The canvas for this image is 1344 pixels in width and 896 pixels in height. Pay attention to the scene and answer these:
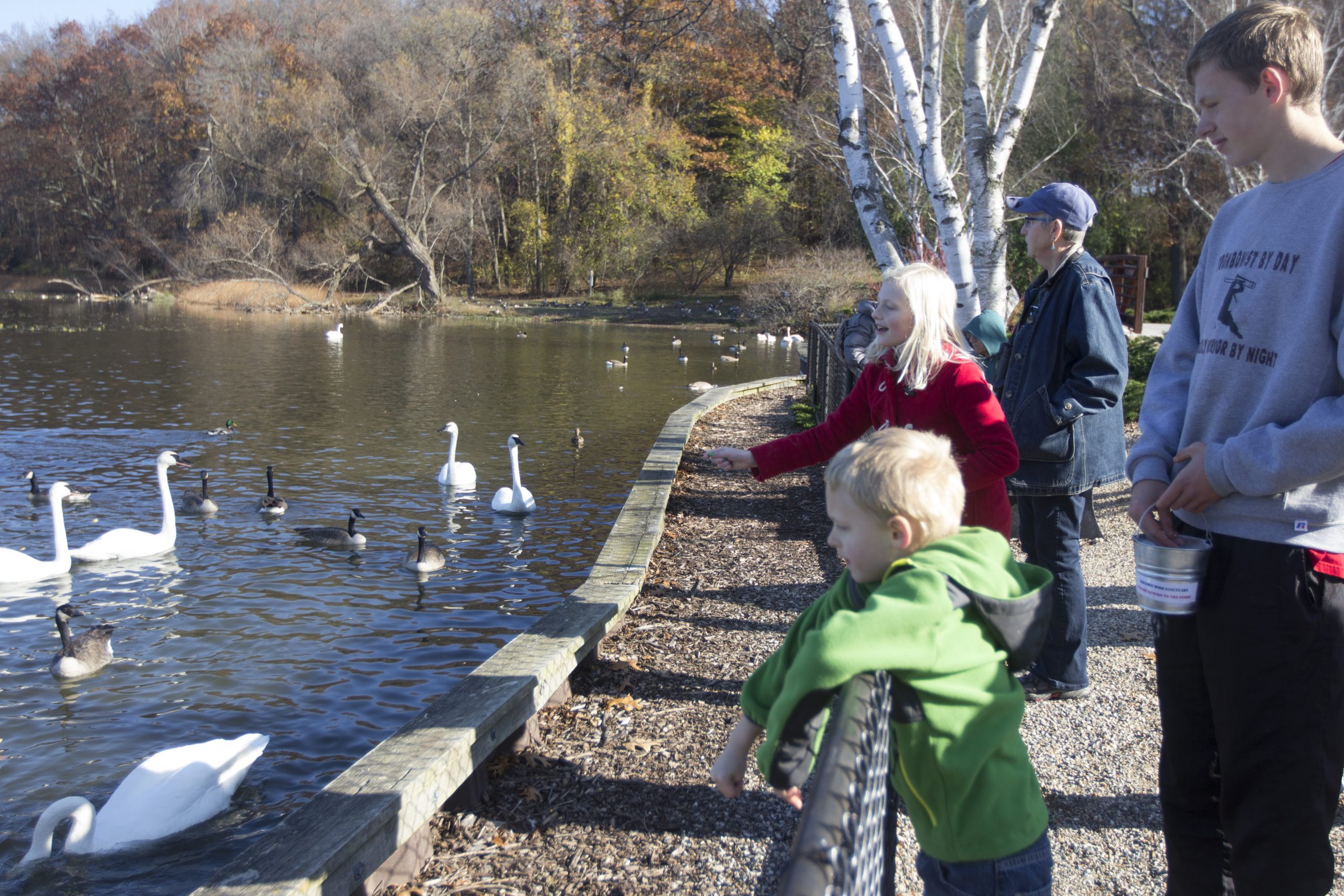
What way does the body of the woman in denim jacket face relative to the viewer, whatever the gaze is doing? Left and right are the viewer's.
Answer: facing to the left of the viewer

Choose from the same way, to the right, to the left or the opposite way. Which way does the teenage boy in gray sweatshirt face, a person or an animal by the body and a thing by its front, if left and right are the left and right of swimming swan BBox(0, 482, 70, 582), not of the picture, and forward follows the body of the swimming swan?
the opposite way

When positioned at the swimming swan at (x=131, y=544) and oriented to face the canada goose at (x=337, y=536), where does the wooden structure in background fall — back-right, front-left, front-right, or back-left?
front-left

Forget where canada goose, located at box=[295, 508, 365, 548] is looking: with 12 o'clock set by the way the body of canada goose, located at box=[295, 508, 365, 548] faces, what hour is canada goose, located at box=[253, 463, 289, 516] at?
canada goose, located at box=[253, 463, 289, 516] is roughly at 8 o'clock from canada goose, located at box=[295, 508, 365, 548].

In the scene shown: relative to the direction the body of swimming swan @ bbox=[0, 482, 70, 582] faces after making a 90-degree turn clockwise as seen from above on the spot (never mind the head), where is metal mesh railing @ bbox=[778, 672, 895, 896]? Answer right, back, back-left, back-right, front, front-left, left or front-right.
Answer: front

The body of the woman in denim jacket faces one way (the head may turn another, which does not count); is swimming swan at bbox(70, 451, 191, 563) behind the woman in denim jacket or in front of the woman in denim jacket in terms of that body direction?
in front

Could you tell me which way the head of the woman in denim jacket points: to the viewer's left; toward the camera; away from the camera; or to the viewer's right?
to the viewer's left

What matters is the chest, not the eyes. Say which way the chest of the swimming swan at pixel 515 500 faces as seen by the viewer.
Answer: toward the camera

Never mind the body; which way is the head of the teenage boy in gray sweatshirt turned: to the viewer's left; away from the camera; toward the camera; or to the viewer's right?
to the viewer's left

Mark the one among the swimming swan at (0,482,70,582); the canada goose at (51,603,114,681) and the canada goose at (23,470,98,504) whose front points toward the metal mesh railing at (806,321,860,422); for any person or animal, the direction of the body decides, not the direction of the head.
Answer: the swimming swan

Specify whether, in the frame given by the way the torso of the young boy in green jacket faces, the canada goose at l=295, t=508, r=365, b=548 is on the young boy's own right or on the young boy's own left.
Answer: on the young boy's own right

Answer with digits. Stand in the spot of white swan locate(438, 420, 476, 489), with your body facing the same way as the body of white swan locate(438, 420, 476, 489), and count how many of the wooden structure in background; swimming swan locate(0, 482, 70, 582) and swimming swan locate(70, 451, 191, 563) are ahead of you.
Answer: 2

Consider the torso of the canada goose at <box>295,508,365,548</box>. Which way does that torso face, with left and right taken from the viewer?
facing to the right of the viewer

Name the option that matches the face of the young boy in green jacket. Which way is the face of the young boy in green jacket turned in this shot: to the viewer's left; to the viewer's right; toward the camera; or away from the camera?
to the viewer's left
